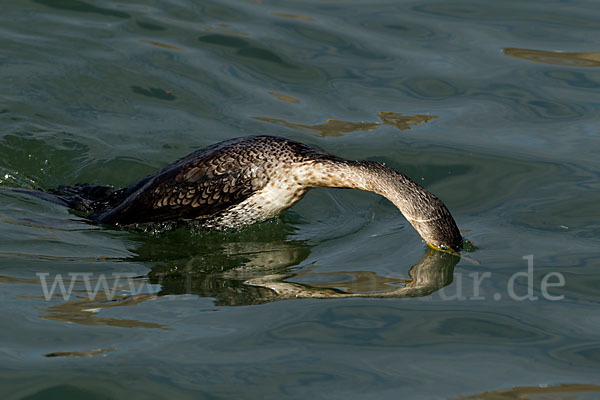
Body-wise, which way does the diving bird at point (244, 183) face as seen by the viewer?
to the viewer's right
